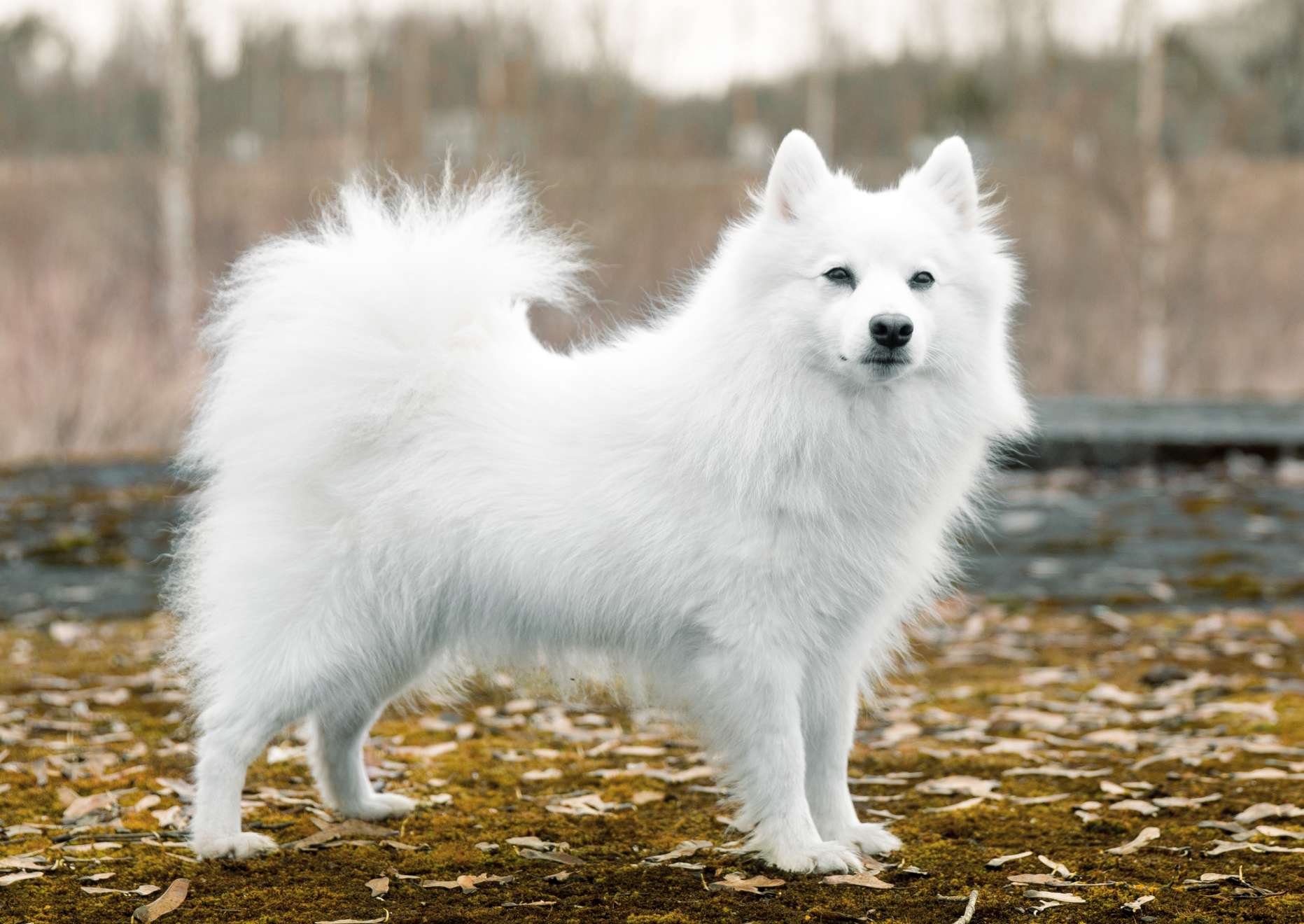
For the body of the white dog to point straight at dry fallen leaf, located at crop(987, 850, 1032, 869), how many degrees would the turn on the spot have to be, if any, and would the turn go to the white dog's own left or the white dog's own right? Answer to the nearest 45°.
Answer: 0° — it already faces it

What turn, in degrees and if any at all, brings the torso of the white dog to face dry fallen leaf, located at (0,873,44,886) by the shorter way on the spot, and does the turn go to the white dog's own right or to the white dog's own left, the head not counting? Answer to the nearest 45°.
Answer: approximately 180°

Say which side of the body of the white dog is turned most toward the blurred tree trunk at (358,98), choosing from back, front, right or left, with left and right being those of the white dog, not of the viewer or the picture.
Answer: left

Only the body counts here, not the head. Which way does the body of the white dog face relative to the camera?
to the viewer's right

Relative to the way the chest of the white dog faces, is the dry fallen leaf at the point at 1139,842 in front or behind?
in front

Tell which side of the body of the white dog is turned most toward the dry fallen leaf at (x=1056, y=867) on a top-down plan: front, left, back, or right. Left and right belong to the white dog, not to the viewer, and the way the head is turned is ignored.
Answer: front

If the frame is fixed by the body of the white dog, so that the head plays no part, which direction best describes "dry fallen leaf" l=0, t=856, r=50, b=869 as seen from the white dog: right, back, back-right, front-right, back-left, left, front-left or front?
back

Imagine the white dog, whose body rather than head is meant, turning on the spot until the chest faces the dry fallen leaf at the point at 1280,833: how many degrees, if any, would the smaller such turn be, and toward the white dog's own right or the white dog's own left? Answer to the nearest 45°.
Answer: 0° — it already faces it

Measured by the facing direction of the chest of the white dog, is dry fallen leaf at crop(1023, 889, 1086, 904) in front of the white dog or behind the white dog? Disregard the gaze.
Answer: in front

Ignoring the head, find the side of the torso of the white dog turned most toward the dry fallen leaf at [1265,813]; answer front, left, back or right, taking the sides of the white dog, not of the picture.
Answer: front

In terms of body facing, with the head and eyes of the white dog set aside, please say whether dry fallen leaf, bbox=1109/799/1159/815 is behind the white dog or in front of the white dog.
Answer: in front
